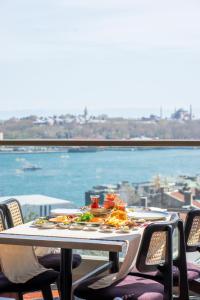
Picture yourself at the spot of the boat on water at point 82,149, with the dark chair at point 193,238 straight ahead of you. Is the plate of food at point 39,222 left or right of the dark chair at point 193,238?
right

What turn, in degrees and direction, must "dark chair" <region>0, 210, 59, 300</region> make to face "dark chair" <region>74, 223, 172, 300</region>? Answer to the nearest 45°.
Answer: approximately 45° to its right

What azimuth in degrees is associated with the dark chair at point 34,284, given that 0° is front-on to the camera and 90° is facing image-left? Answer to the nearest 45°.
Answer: approximately 270°

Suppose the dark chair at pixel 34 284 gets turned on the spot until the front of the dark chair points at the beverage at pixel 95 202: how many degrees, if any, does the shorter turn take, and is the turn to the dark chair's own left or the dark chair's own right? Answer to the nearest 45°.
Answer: approximately 45° to the dark chair's own left

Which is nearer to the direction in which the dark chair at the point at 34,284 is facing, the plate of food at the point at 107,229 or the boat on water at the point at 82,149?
the plate of food

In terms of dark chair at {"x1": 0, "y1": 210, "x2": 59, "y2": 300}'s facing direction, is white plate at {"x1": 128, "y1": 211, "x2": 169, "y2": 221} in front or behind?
in front

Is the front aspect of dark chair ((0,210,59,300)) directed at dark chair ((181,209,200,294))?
yes

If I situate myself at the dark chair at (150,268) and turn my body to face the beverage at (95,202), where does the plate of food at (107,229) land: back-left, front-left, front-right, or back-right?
front-left
